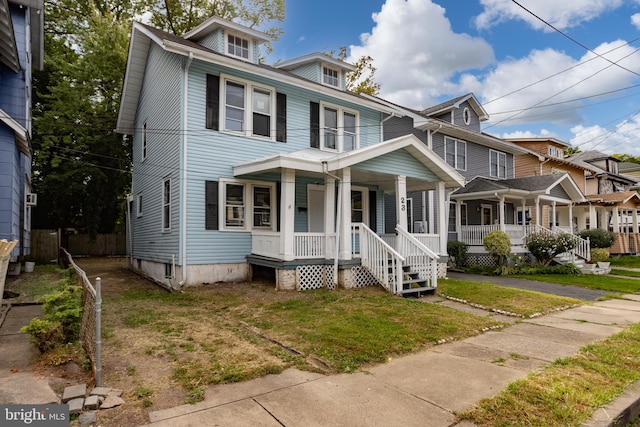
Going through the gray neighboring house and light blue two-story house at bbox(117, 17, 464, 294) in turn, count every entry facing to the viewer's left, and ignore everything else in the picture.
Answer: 0

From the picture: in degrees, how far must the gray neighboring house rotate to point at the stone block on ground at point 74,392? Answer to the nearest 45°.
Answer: approximately 45° to its right

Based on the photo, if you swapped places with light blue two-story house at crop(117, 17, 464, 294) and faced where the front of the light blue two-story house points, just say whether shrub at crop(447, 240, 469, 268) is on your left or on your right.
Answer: on your left

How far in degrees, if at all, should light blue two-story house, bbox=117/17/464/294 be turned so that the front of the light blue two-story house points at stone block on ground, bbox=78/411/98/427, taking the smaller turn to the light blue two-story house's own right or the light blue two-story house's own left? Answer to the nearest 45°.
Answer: approximately 45° to the light blue two-story house's own right

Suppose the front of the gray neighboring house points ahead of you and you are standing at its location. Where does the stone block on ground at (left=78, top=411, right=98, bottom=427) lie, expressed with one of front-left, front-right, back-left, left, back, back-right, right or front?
front-right

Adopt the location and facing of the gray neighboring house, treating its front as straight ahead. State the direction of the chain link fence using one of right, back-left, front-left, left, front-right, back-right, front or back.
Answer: front-right

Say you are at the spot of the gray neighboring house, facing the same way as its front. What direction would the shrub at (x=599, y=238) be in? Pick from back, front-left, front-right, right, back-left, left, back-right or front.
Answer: left

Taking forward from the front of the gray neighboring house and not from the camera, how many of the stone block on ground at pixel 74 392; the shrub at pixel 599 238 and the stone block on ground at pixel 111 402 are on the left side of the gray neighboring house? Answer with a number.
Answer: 1

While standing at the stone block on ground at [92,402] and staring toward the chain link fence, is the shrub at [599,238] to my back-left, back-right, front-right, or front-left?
front-right

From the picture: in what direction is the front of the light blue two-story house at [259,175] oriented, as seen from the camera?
facing the viewer and to the right of the viewer

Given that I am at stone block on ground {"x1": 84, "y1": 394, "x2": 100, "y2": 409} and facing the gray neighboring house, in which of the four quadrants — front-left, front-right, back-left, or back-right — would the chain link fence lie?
front-left

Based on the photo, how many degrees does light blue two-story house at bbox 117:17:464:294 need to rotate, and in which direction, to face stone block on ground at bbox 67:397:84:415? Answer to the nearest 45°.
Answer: approximately 45° to its right

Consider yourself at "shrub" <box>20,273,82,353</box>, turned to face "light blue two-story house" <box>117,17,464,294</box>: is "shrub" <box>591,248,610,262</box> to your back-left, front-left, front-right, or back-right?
front-right

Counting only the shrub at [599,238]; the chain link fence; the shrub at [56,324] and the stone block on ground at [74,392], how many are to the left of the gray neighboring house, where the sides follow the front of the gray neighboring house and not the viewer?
1

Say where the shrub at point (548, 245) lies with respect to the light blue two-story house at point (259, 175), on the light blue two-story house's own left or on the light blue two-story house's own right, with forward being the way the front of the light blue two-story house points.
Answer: on the light blue two-story house's own left

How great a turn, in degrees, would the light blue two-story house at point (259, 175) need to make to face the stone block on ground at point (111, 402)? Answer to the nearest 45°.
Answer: approximately 45° to its right
